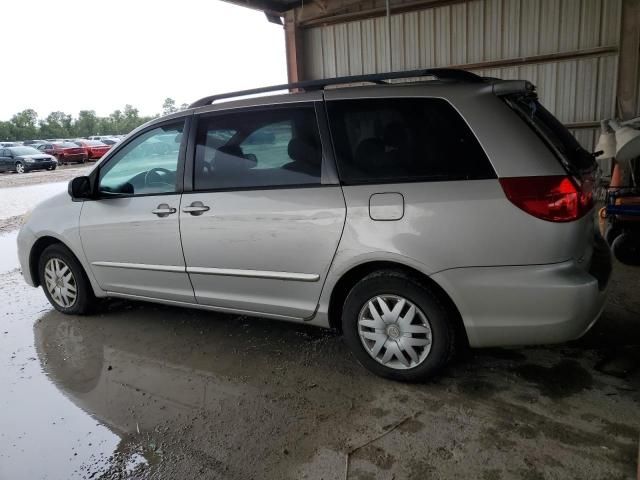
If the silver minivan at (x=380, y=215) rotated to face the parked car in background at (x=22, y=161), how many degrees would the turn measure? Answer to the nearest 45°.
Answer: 0° — it already faces it

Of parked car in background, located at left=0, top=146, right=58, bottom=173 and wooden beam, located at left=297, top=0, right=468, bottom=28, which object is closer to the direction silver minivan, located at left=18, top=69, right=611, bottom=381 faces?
the parked car in background

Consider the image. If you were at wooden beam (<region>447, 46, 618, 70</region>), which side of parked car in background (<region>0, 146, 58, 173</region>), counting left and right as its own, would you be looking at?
front

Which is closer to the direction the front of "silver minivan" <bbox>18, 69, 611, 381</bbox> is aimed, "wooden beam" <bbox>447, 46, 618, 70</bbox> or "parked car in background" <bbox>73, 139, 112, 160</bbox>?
the parked car in background

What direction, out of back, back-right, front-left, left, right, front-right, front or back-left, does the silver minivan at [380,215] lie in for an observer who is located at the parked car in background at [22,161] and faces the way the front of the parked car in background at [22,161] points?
front-right

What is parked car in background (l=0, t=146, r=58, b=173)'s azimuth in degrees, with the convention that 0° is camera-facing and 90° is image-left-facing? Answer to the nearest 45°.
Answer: approximately 315°

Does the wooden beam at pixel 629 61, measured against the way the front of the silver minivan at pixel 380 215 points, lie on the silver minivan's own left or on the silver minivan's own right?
on the silver minivan's own right

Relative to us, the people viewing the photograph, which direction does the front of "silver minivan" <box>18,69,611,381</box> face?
facing away from the viewer and to the left of the viewer

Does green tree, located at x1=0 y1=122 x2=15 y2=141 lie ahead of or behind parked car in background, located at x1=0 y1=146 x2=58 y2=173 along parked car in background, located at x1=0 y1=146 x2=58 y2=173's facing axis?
behind

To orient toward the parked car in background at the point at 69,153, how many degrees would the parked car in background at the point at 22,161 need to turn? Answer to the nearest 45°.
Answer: approximately 90° to its left
